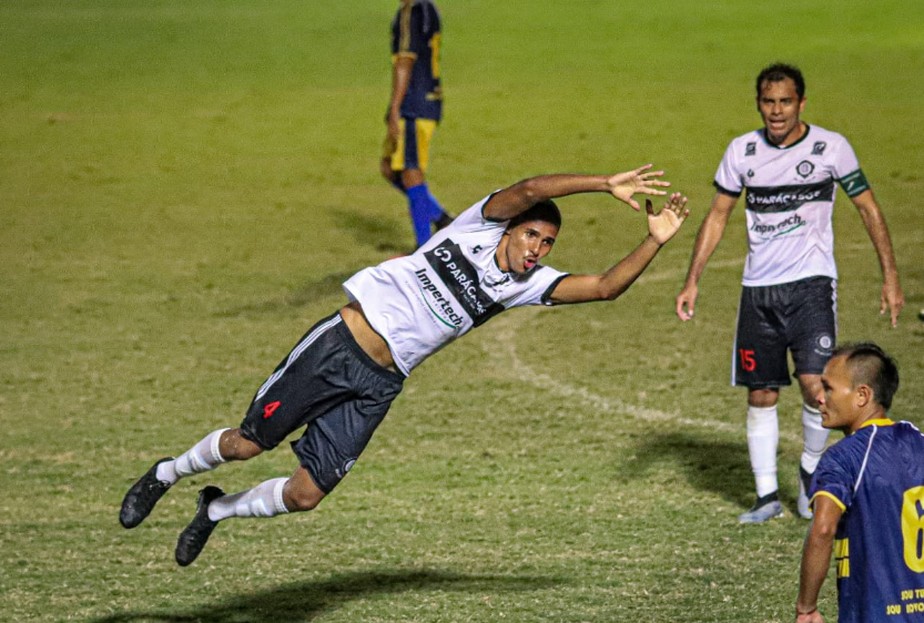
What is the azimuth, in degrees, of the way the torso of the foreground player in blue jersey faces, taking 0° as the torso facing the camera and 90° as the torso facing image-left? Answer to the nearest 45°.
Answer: approximately 135°

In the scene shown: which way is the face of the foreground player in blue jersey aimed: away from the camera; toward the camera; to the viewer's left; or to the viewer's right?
to the viewer's left

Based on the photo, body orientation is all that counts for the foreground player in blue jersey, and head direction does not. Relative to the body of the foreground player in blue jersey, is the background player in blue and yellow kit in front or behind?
in front
